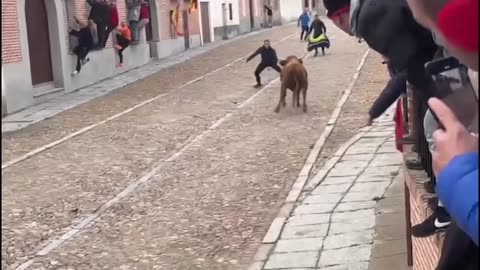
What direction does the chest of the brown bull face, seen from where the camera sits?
away from the camera

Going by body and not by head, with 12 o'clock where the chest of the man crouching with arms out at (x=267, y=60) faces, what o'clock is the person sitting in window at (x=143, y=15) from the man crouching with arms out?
The person sitting in window is roughly at 5 o'clock from the man crouching with arms out.

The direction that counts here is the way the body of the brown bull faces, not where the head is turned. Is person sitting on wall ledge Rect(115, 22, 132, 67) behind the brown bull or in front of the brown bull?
in front

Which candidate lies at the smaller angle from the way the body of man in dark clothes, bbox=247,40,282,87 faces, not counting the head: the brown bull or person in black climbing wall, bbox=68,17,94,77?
the brown bull

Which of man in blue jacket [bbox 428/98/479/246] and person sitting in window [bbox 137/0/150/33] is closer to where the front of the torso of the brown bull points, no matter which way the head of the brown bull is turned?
the person sitting in window

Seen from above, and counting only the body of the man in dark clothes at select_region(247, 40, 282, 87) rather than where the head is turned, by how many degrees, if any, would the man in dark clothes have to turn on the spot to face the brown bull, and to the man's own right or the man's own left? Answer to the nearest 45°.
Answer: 0° — they already face it

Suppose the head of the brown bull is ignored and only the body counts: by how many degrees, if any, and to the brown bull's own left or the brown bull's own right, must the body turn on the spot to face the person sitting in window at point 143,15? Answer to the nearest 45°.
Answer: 0° — it already faces them

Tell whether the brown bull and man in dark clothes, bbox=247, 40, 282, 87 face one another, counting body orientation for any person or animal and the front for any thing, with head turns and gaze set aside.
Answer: yes

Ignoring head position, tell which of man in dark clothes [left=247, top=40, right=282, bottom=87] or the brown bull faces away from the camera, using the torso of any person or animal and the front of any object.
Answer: the brown bull

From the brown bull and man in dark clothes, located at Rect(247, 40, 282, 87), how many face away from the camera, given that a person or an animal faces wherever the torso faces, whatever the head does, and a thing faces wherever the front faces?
1

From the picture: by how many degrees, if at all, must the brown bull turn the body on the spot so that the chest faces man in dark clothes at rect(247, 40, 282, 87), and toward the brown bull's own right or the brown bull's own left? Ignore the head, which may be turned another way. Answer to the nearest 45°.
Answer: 0° — it already faces them

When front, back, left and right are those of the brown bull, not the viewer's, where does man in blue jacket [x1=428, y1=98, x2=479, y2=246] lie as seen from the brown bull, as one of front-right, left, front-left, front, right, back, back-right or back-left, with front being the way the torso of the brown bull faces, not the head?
back
